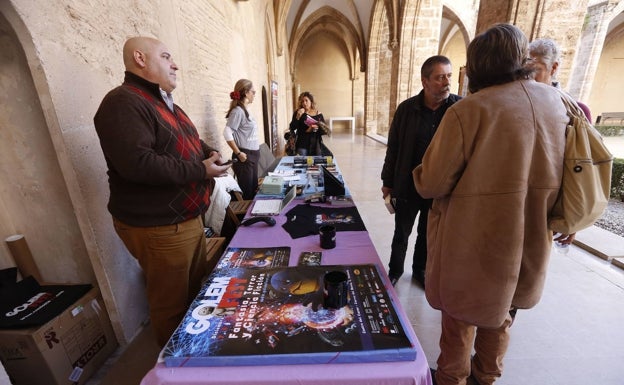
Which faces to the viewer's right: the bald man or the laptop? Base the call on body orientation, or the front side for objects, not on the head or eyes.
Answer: the bald man

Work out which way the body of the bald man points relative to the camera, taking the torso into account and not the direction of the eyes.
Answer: to the viewer's right

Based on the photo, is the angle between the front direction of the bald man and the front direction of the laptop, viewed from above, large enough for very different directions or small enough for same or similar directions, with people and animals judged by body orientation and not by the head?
very different directions

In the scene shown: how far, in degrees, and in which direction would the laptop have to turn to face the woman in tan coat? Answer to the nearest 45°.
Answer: approximately 135° to its left

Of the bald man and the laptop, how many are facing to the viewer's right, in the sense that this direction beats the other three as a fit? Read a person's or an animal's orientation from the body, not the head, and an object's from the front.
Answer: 1

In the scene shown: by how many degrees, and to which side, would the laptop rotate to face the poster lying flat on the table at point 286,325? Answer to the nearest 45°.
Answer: approximately 90° to its left

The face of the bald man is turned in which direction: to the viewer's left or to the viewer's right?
to the viewer's right

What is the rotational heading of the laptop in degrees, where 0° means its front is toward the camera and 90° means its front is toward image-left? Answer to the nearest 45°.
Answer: approximately 90°

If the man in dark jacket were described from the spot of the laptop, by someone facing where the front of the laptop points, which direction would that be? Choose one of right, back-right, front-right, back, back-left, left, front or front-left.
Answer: back
